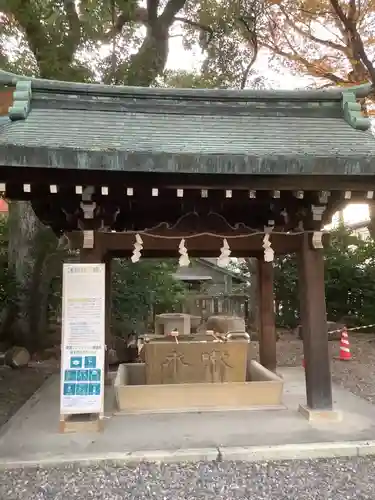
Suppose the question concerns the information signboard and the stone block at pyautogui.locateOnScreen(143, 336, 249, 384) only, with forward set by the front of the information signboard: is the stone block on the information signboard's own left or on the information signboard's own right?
on the information signboard's own left

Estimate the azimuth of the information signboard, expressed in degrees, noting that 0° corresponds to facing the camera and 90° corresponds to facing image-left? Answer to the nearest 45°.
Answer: approximately 0°
